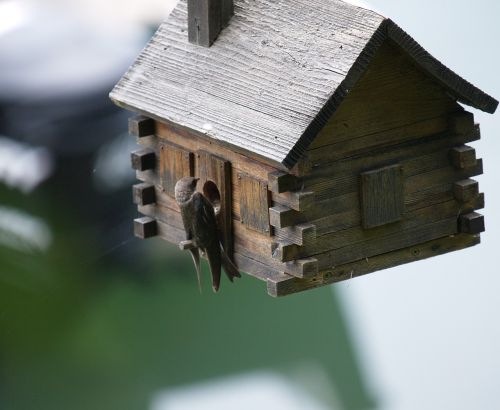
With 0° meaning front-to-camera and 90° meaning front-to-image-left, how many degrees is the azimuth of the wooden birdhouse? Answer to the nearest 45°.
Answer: approximately 45°
